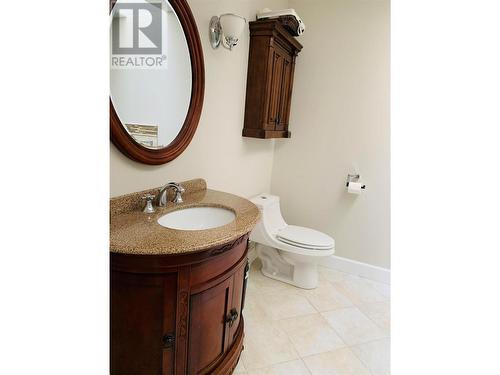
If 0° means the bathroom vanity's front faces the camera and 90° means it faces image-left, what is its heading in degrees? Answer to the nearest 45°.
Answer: approximately 315°

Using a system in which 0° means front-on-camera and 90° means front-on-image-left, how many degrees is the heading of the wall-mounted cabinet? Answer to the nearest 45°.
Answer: approximately 315°

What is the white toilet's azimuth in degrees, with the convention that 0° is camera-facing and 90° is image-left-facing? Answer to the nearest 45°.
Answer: approximately 315°
